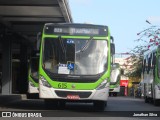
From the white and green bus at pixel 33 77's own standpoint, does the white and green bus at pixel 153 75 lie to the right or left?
on its left

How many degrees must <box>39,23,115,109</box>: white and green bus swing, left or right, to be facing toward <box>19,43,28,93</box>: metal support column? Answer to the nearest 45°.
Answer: approximately 180°

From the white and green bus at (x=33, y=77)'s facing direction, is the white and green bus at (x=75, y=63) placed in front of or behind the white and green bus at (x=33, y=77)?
in front

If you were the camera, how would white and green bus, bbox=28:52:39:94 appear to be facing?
facing the viewer

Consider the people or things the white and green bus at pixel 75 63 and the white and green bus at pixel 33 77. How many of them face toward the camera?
2

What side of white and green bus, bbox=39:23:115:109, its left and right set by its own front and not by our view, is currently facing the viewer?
front

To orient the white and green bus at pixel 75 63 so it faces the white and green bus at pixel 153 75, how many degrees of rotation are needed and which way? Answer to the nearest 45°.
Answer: approximately 135° to its left
